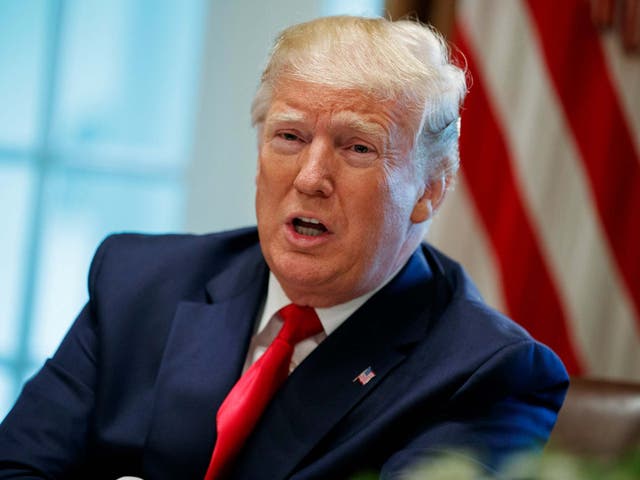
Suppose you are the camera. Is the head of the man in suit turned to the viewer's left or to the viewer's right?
to the viewer's left

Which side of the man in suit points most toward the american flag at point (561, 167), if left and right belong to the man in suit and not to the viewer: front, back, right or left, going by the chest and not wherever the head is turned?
back

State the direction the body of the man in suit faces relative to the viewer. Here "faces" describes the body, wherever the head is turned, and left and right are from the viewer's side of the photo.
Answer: facing the viewer and to the left of the viewer
